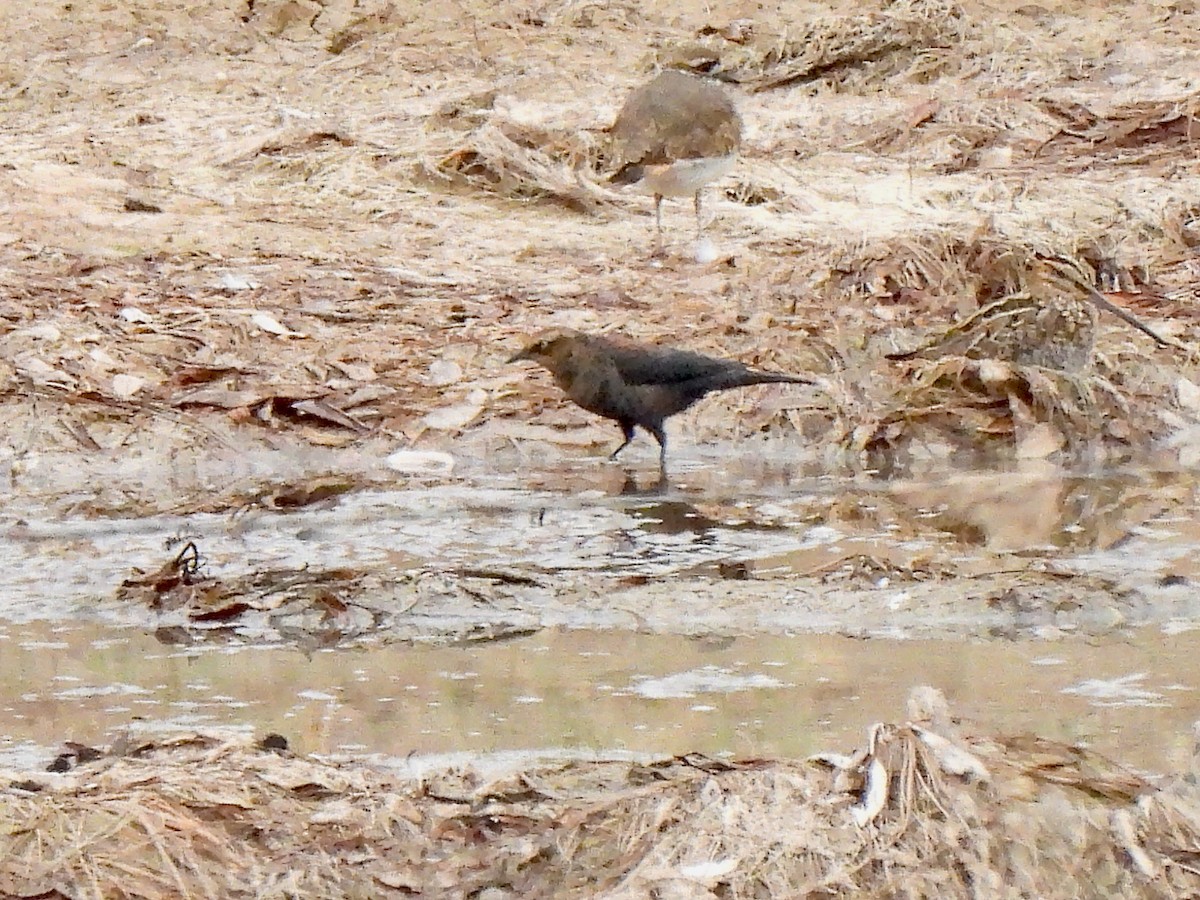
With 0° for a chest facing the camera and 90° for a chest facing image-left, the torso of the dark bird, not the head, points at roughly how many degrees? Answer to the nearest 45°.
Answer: approximately 90°

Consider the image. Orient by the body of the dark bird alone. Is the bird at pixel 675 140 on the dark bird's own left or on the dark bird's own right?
on the dark bird's own right

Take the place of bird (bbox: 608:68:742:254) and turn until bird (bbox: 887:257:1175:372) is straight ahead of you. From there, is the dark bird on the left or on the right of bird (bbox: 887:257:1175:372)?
right

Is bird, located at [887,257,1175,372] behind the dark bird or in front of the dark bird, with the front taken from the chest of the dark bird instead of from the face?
behind
